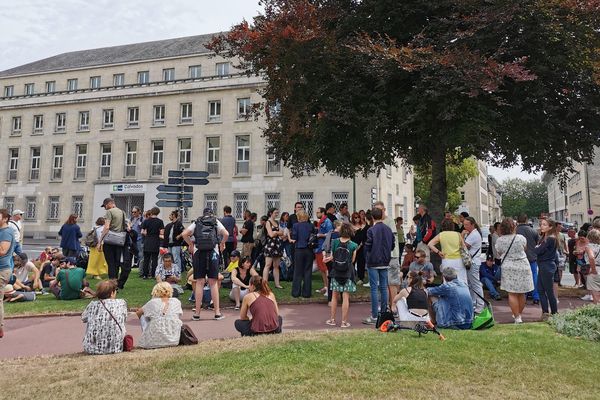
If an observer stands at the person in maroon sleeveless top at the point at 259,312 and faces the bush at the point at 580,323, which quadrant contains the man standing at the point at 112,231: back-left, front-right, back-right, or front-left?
back-left

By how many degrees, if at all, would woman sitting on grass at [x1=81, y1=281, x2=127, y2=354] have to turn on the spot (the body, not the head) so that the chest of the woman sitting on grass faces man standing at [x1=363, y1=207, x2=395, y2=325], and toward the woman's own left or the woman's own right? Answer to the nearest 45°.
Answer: approximately 90° to the woman's own right

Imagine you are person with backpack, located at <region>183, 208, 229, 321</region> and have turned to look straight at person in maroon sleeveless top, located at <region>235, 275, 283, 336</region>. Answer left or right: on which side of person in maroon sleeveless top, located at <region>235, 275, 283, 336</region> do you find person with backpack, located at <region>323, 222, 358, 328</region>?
left

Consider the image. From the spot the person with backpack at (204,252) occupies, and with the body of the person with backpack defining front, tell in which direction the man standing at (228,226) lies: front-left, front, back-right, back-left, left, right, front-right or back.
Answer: front

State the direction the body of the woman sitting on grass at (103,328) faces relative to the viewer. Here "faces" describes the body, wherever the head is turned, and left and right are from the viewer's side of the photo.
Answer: facing away from the viewer

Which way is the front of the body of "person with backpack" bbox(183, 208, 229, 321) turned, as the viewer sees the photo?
away from the camera

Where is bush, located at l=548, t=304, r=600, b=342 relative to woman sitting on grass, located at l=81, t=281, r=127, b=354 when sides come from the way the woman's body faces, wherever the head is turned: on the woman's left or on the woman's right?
on the woman's right

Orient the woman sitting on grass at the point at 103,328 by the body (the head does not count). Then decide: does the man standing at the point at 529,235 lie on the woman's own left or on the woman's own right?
on the woman's own right

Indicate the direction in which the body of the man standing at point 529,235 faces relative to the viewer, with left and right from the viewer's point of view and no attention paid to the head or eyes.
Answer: facing away from the viewer

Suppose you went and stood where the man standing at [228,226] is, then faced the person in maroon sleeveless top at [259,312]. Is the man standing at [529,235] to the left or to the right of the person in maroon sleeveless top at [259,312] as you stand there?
left
